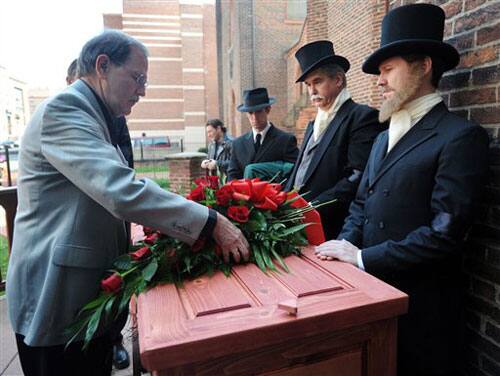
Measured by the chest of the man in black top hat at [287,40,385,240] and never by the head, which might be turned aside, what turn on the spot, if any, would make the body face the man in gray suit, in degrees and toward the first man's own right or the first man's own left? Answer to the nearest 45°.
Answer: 0° — they already face them

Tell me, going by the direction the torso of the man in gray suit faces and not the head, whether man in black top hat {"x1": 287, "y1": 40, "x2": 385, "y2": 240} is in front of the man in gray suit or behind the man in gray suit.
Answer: in front

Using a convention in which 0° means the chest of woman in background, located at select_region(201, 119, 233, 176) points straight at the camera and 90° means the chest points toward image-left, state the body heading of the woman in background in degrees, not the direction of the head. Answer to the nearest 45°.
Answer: approximately 45°

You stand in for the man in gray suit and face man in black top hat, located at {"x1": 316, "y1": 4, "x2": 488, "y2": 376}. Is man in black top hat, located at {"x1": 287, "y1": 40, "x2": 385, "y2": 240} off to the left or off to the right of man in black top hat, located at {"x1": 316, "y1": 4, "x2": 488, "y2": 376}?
left

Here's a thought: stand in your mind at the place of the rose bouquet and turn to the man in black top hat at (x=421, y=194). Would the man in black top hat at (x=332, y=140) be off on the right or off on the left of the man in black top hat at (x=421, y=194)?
left

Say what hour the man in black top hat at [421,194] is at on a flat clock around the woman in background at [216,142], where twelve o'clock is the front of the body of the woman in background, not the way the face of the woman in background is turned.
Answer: The man in black top hat is roughly at 10 o'clock from the woman in background.

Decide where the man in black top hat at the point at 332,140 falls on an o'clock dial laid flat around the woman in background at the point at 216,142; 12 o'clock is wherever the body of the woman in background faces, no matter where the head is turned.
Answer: The man in black top hat is roughly at 10 o'clock from the woman in background.

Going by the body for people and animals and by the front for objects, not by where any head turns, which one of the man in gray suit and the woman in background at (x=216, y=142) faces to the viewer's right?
the man in gray suit

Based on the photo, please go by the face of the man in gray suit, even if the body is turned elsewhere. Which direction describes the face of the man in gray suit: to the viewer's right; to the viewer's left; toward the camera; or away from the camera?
to the viewer's right

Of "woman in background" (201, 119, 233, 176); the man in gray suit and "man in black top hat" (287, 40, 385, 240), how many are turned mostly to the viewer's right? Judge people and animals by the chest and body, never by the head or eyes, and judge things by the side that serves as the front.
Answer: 1

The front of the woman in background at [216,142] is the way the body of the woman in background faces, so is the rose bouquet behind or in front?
in front

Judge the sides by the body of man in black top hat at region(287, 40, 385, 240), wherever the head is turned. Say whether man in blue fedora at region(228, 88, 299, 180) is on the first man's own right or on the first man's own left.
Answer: on the first man's own right

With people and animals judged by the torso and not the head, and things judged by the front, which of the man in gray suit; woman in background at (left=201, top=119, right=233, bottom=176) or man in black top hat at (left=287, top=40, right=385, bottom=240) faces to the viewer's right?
the man in gray suit

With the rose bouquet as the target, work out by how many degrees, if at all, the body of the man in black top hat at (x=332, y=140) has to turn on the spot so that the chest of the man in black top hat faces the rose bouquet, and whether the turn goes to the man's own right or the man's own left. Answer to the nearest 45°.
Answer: approximately 45° to the man's own left

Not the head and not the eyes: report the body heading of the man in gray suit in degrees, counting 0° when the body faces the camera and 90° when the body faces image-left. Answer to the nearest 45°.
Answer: approximately 270°

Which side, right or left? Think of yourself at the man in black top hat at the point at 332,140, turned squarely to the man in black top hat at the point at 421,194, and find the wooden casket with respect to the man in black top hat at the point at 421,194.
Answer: right
